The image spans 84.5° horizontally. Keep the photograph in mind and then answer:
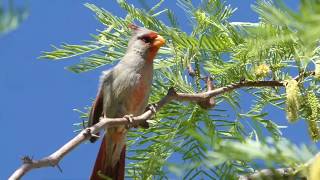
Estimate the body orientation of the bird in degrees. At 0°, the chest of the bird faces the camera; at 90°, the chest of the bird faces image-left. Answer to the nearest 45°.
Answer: approximately 315°

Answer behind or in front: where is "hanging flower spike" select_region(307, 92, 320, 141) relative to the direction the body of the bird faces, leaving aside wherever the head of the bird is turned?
in front

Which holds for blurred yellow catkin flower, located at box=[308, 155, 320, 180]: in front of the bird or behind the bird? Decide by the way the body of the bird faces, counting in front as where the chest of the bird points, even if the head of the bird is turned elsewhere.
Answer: in front
